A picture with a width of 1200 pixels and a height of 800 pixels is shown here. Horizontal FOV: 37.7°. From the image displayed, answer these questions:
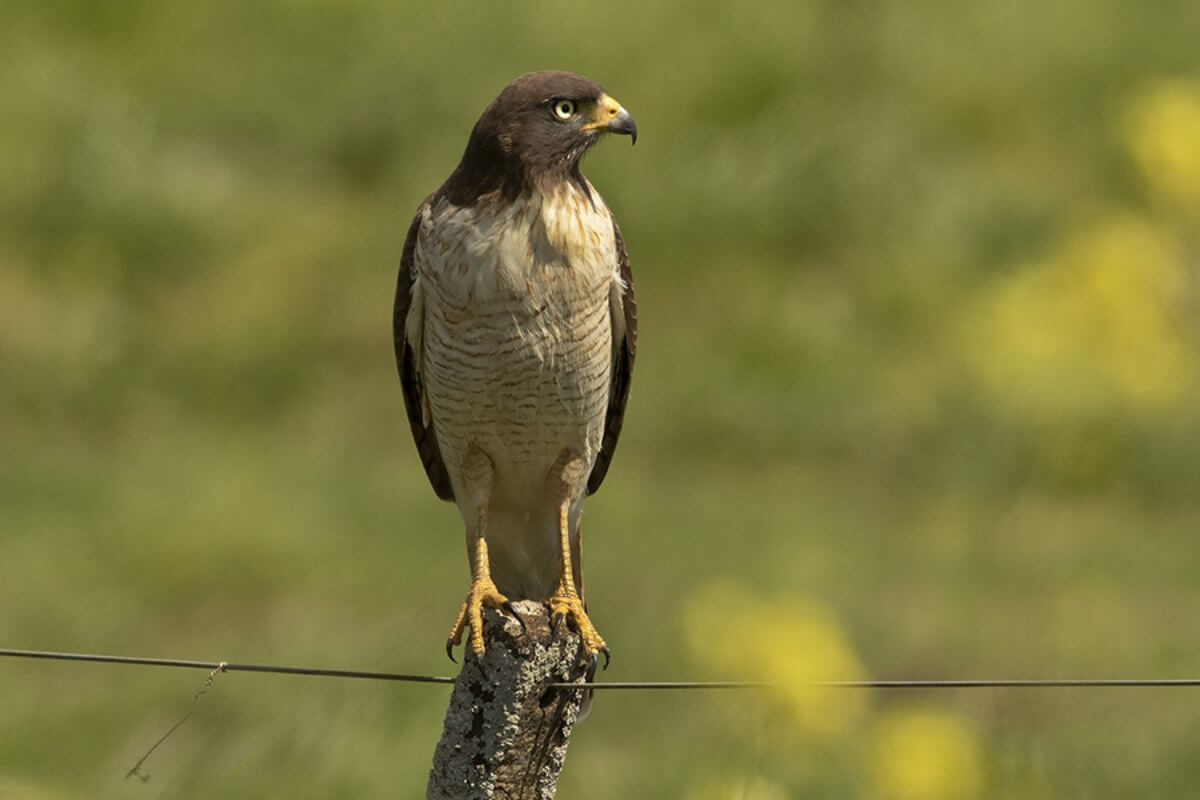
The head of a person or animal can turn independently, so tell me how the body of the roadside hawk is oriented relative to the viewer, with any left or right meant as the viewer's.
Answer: facing the viewer

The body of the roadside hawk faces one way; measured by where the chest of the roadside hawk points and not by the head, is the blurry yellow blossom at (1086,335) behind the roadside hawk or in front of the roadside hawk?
behind

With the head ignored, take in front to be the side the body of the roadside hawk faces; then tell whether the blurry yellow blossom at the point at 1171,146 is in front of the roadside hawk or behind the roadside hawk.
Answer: behind

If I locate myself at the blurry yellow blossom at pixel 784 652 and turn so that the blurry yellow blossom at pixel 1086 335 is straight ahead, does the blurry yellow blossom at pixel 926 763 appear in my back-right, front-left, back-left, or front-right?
back-right
